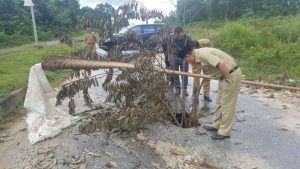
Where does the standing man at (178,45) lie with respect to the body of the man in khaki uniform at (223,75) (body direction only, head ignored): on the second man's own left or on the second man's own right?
on the second man's own right

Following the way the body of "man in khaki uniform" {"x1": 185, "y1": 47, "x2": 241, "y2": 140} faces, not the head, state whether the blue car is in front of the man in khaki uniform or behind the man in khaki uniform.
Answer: in front

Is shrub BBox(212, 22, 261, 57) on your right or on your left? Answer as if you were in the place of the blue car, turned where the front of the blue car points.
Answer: on your left

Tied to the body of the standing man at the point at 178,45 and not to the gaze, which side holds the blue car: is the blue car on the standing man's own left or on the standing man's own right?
on the standing man's own right

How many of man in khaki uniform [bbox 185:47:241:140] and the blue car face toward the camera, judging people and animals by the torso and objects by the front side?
0

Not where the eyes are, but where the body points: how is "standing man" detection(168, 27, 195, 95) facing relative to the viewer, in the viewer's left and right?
facing the viewer

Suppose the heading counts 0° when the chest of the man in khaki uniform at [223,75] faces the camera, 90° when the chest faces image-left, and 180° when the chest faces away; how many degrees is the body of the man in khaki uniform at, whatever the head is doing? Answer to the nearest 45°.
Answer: approximately 90°

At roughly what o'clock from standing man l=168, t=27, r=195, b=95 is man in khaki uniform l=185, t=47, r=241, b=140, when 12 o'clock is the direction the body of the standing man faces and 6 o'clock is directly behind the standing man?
The man in khaki uniform is roughly at 11 o'clock from the standing man.

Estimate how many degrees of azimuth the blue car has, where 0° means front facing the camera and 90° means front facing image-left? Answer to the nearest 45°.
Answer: approximately 90°

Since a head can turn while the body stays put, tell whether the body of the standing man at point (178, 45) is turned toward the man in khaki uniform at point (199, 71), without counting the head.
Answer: no

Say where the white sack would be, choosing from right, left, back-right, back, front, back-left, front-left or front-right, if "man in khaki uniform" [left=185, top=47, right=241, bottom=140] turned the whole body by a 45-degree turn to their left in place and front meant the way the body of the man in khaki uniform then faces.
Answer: front-right

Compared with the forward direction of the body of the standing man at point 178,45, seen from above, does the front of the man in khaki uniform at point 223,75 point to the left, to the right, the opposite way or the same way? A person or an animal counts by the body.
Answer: to the right
